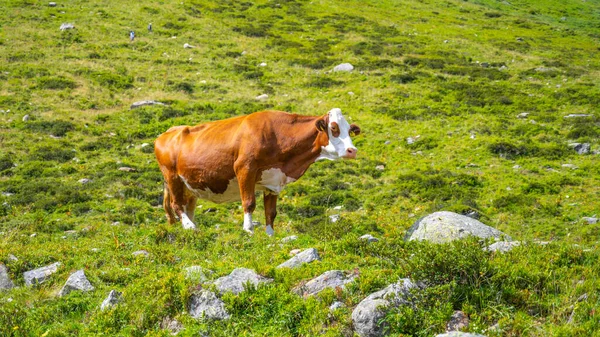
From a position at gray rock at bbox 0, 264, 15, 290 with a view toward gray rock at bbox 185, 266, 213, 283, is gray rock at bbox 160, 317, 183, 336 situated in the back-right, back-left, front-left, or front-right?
front-right

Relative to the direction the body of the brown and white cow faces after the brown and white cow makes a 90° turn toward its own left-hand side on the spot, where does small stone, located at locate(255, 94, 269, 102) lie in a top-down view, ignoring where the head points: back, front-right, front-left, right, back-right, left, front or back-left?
front-left

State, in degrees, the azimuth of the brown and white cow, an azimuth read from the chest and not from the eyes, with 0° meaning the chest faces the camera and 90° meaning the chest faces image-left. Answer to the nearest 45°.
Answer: approximately 315°

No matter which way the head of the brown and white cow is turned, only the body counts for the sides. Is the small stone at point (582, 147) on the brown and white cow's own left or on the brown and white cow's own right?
on the brown and white cow's own left

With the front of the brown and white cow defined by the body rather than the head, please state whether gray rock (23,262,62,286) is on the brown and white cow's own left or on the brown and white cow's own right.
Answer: on the brown and white cow's own right

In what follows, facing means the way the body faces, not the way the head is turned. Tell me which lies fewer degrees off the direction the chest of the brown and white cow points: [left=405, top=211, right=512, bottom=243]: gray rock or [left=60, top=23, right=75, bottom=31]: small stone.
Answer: the gray rock

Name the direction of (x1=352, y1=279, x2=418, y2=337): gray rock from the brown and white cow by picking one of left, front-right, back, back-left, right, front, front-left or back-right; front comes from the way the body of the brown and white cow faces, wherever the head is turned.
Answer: front-right

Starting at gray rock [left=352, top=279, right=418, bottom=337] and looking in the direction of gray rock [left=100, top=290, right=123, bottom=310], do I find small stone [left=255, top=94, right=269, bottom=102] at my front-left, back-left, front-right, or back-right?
front-right

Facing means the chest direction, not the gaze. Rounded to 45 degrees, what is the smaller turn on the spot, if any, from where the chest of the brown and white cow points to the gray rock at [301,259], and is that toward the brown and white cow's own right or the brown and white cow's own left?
approximately 45° to the brown and white cow's own right

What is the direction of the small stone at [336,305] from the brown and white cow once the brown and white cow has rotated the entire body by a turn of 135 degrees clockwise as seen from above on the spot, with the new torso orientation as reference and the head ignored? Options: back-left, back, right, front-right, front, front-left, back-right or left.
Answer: left

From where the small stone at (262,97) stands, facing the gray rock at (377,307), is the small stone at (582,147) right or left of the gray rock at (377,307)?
left

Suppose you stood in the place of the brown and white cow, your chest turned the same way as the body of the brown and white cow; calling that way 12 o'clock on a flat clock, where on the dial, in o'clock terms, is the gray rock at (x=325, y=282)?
The gray rock is roughly at 1 o'clock from the brown and white cow.

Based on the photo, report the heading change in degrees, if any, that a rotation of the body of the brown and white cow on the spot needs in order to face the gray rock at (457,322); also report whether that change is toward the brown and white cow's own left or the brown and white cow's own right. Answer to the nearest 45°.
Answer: approximately 45° to the brown and white cow's own right

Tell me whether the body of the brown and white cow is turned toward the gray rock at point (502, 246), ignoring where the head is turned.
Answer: yes
